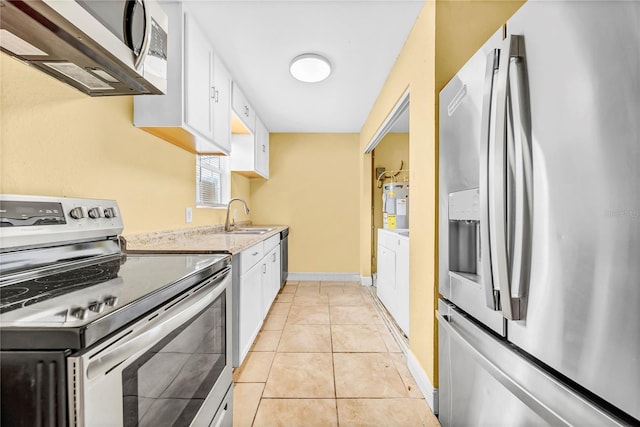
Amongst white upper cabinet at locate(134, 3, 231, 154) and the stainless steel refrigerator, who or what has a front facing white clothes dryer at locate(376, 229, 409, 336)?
the white upper cabinet

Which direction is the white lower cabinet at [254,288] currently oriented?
to the viewer's right

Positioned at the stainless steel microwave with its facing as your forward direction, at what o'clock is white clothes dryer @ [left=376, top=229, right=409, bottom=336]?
The white clothes dryer is roughly at 10 o'clock from the stainless steel microwave.

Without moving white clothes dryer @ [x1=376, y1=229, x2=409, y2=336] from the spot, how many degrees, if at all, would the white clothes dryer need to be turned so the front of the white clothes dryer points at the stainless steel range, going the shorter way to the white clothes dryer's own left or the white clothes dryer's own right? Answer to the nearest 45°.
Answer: approximately 90° to the white clothes dryer's own left

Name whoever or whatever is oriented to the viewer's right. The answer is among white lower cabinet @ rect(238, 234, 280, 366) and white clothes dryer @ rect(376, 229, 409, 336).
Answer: white lower cabinet @ rect(238, 234, 280, 366)

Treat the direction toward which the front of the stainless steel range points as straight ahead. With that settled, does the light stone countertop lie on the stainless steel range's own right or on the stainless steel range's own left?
on the stainless steel range's own left

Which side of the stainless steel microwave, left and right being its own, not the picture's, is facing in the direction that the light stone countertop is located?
left

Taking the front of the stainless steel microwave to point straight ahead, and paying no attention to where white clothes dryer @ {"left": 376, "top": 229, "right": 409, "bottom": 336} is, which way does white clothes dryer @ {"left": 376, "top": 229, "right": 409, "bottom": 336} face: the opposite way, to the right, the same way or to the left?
the opposite way

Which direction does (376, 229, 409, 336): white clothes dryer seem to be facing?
to the viewer's left

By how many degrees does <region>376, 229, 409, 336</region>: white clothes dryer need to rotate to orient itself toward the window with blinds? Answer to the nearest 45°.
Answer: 0° — it already faces it

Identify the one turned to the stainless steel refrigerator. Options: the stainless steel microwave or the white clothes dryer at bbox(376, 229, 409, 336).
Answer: the stainless steel microwave

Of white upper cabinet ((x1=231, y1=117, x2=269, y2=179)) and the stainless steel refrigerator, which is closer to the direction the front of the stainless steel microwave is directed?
the stainless steel refrigerator

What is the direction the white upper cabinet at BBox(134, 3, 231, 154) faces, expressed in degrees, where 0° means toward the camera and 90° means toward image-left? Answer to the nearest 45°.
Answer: approximately 270°
